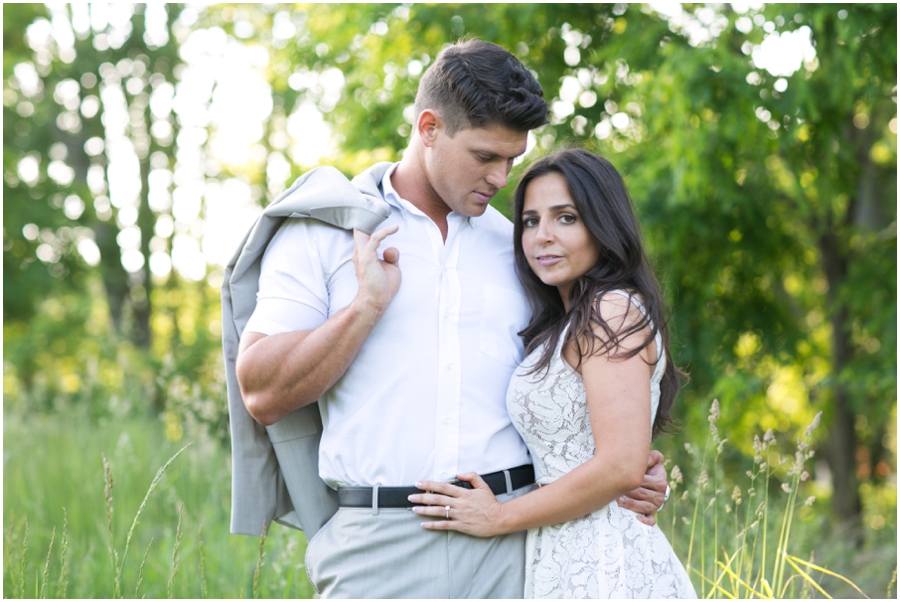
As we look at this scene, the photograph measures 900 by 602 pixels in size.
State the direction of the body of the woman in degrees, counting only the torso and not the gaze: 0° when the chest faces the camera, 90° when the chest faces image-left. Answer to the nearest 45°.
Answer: approximately 45°

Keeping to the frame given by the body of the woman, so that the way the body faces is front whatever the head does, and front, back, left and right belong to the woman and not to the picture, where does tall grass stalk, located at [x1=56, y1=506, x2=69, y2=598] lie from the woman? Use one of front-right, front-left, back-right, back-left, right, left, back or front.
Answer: front-right

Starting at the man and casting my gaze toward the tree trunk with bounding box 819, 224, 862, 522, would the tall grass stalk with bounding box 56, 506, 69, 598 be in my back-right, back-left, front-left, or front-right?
back-left

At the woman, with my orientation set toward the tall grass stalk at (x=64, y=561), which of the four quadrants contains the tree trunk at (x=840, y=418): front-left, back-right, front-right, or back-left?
back-right
